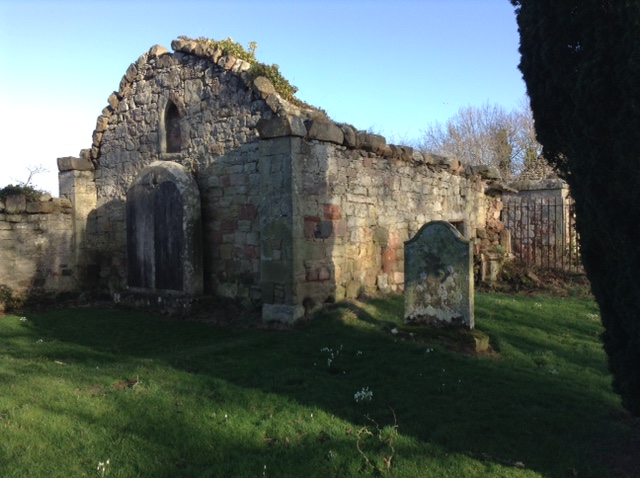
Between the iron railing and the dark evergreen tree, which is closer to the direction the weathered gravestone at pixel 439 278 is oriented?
the dark evergreen tree

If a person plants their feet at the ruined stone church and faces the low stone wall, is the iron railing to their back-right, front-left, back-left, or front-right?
back-right

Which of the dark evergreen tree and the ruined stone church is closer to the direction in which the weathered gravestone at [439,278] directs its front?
the dark evergreen tree

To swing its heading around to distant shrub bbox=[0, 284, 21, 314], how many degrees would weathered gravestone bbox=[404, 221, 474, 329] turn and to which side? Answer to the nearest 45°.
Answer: approximately 90° to its right

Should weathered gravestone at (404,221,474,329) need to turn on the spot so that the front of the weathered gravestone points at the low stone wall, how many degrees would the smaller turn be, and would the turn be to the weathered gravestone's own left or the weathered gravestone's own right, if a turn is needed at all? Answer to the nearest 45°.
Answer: approximately 90° to the weathered gravestone's own right

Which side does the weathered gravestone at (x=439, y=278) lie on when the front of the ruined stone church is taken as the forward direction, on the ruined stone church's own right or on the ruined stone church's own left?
on the ruined stone church's own left

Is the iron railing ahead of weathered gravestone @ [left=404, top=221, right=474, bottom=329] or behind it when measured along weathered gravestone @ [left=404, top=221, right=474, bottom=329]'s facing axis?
behind

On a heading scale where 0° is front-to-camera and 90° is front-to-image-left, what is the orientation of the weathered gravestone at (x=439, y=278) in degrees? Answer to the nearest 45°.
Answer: approximately 0°

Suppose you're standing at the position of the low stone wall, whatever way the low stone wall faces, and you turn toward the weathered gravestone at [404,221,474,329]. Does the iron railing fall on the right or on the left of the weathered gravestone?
left

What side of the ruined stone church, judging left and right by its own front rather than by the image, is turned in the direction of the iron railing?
back

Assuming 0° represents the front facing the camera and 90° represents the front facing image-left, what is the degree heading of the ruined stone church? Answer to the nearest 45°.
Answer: approximately 45°
